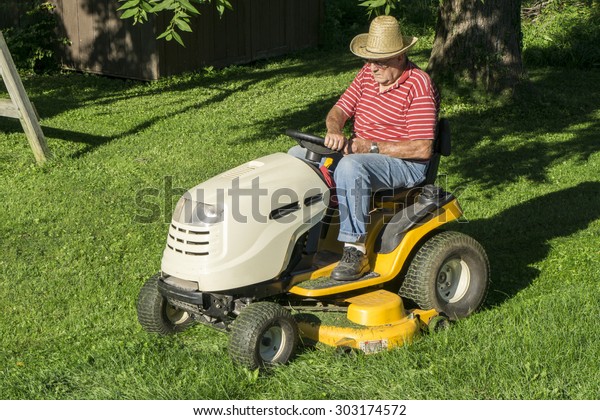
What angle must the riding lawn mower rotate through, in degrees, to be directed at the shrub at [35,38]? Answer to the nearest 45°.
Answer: approximately 90° to its right

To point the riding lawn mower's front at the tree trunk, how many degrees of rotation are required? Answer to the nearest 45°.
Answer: approximately 135° to its right

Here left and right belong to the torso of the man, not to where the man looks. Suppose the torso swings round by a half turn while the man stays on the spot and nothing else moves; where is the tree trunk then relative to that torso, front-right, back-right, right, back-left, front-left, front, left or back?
front-left

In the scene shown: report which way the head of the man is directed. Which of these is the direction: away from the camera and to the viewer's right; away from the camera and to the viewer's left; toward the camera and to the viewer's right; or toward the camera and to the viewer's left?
toward the camera and to the viewer's left

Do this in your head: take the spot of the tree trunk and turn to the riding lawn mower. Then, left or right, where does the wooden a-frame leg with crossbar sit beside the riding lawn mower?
right

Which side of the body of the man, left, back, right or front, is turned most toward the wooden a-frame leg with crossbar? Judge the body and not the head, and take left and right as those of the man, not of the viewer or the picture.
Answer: right

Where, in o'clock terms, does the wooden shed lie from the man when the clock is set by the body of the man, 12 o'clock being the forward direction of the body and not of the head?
The wooden shed is roughly at 4 o'clock from the man.

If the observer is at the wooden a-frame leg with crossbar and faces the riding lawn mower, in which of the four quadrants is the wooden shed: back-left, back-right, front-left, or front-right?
back-left

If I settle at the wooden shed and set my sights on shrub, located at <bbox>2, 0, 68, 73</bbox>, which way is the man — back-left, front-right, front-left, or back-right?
back-left

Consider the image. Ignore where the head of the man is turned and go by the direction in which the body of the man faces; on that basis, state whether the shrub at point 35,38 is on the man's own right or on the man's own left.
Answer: on the man's own right

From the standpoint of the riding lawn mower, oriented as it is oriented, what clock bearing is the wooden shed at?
The wooden shed is roughly at 4 o'clock from the riding lawn mower.

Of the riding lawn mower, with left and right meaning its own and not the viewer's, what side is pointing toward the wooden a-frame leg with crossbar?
right

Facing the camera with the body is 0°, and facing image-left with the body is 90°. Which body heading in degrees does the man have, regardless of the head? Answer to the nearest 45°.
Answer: approximately 45°

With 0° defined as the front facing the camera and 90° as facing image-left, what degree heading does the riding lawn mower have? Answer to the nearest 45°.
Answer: approximately 45°
